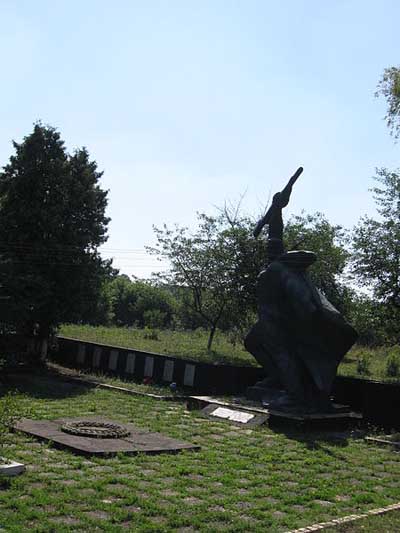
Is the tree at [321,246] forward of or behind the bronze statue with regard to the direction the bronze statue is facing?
behind

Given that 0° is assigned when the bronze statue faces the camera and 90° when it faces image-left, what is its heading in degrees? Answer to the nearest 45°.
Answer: approximately 45°

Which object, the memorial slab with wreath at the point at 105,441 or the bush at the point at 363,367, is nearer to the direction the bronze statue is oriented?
the memorial slab with wreath

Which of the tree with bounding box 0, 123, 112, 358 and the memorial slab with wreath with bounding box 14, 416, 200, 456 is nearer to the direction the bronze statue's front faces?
the memorial slab with wreath

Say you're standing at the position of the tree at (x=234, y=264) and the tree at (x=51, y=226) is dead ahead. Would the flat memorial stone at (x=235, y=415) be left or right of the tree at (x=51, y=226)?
left

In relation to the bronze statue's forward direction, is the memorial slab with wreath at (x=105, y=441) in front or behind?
in front
